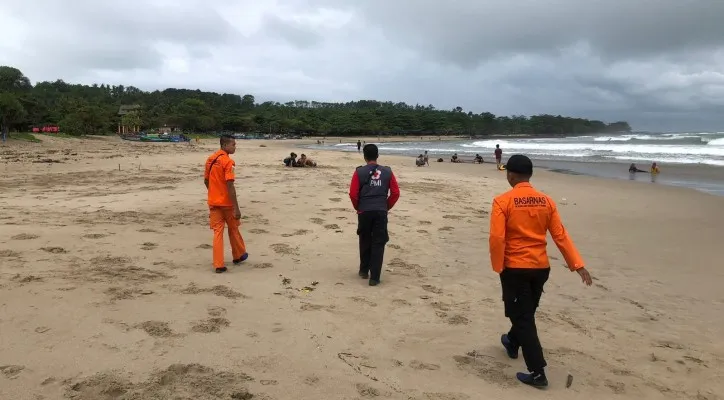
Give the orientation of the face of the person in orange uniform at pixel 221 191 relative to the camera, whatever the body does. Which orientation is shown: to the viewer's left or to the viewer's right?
to the viewer's right

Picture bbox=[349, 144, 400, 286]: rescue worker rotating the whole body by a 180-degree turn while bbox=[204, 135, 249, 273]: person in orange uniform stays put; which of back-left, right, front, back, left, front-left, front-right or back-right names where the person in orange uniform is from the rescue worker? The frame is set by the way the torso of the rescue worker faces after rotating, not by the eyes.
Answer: right

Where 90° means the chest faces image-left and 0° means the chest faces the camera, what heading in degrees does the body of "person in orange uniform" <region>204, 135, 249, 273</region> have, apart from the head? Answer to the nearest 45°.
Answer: approximately 225°

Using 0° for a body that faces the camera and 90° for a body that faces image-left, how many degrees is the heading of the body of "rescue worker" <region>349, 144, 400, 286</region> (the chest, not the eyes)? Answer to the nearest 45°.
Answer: approximately 180°

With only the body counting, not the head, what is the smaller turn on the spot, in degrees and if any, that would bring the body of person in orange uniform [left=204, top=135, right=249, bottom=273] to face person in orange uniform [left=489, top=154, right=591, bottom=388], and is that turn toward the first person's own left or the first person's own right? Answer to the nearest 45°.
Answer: approximately 90° to the first person's own right

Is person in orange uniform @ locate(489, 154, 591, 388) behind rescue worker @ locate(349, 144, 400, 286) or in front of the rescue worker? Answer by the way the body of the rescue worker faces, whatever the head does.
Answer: behind
